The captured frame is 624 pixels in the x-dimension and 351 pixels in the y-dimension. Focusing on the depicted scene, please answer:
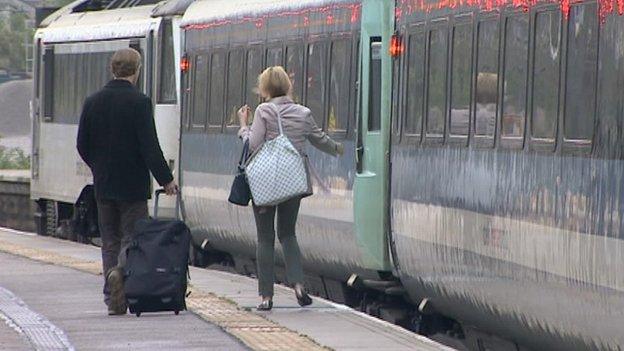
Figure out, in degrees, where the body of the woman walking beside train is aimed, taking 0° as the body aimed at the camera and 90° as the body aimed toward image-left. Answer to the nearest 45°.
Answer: approximately 180°

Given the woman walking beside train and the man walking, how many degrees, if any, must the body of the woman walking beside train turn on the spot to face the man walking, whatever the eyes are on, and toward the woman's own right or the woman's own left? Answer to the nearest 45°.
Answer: approximately 90° to the woman's own left

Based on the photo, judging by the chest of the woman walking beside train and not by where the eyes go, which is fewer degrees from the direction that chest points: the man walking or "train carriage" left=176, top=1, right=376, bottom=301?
the train carriage

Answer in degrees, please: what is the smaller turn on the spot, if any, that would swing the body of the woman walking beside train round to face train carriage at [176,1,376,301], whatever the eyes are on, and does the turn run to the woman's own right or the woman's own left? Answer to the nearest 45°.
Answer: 0° — they already face it

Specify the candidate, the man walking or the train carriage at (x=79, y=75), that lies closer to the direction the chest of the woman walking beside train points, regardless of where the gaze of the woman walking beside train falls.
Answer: the train carriage

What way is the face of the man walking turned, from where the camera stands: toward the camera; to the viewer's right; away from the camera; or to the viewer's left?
away from the camera
